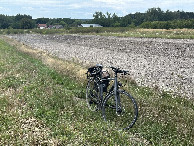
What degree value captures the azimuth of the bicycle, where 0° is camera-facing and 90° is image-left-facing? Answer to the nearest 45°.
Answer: approximately 315°
